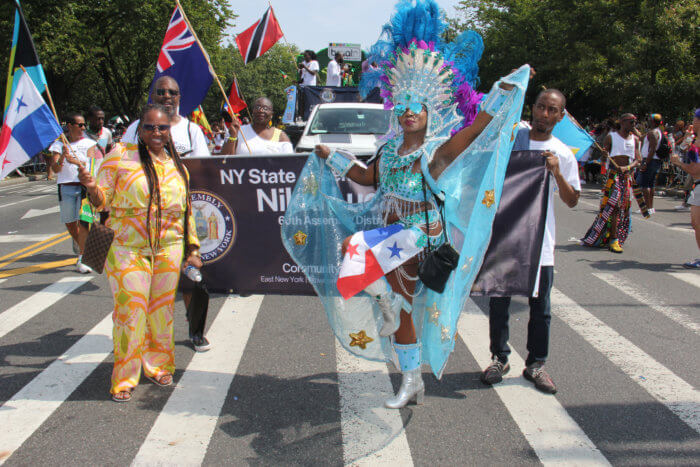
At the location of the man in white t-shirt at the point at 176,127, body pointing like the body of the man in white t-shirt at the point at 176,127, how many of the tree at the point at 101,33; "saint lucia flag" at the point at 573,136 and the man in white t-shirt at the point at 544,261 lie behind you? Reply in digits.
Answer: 1

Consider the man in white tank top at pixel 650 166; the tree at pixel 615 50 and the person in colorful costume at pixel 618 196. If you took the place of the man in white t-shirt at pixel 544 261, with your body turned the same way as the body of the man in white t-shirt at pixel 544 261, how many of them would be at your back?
3

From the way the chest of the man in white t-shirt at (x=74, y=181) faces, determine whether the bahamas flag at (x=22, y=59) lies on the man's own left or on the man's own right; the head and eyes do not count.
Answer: on the man's own right

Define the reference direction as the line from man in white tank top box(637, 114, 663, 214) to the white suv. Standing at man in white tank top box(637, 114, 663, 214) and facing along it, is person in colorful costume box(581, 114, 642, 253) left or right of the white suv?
left

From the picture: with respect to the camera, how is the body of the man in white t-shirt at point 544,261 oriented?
toward the camera

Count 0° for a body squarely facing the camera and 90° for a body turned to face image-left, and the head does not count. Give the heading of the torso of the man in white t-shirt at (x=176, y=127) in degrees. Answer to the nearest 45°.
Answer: approximately 0°

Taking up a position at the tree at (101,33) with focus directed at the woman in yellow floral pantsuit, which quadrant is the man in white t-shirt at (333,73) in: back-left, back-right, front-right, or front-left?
front-left

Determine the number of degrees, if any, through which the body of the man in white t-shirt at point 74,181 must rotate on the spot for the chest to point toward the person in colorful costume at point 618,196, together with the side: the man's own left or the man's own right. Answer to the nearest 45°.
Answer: approximately 45° to the man's own left

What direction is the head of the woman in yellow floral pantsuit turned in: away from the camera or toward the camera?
toward the camera

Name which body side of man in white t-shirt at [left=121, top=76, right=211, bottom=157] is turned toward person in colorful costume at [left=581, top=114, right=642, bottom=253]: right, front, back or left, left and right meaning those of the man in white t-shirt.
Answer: left

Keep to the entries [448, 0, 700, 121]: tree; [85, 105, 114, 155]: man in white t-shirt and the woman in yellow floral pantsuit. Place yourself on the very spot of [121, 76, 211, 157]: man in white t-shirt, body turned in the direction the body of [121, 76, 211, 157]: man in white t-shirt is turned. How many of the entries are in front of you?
1

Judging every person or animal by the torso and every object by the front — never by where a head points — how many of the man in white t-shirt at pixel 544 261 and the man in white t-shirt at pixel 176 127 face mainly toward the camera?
2

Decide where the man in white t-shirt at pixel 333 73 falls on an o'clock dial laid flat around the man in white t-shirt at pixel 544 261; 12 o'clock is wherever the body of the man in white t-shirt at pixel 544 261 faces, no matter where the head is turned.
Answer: the man in white t-shirt at pixel 333 73 is roughly at 5 o'clock from the man in white t-shirt at pixel 544 261.

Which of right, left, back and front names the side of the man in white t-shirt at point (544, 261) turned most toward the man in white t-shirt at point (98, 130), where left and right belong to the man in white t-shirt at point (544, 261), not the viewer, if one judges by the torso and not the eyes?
right

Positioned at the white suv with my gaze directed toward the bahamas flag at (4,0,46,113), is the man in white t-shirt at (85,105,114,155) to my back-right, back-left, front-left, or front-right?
front-right
